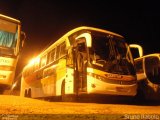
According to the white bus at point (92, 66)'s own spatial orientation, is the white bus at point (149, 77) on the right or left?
on its left

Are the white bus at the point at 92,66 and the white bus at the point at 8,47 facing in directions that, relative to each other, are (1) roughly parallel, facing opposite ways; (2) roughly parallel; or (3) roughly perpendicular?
roughly parallel

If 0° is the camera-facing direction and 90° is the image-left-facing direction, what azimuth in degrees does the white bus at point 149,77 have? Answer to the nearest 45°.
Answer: approximately 315°

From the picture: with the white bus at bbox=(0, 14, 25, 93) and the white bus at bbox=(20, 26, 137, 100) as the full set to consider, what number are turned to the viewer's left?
0

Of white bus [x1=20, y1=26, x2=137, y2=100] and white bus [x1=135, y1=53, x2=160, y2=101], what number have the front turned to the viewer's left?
0

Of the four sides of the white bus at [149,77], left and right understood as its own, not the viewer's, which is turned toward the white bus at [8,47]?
right

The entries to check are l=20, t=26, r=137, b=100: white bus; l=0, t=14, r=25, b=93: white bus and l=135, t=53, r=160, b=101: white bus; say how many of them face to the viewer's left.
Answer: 0

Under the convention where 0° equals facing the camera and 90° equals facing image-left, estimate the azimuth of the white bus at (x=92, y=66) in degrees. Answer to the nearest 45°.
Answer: approximately 315°

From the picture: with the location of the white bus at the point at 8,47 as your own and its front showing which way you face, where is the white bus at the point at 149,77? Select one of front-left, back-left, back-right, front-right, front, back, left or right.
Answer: front-left

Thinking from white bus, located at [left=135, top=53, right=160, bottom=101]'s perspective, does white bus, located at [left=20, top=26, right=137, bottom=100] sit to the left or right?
on its right

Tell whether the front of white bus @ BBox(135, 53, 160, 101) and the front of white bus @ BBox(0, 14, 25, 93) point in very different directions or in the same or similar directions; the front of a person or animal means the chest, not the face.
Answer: same or similar directions
